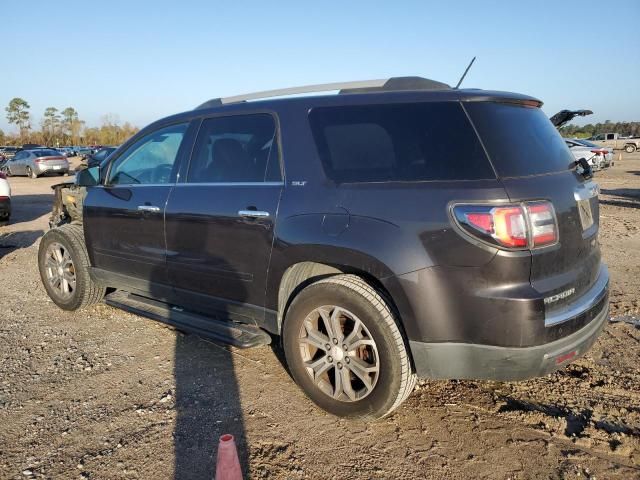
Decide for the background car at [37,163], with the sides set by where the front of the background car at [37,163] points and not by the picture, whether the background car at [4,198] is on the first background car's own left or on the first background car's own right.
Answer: on the first background car's own left

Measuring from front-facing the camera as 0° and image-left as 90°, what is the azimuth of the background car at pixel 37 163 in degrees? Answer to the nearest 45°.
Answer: approximately 135°

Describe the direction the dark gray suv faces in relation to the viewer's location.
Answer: facing away from the viewer and to the left of the viewer

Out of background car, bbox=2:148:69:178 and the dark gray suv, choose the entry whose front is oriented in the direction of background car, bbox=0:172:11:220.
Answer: the dark gray suv

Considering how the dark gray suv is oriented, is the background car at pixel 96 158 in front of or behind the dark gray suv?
in front
